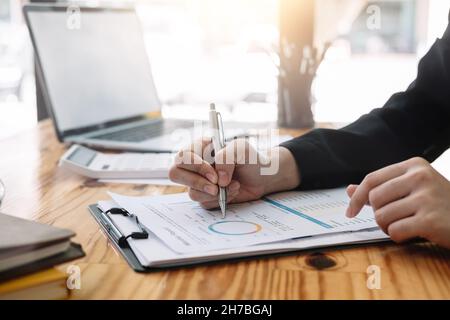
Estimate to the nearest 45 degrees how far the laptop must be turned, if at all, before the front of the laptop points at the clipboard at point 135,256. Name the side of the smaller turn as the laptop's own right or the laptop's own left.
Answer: approximately 45° to the laptop's own right

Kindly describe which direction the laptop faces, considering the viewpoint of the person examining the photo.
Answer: facing the viewer and to the right of the viewer

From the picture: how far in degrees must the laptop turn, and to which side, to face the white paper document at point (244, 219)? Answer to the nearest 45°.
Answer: approximately 45° to its right
